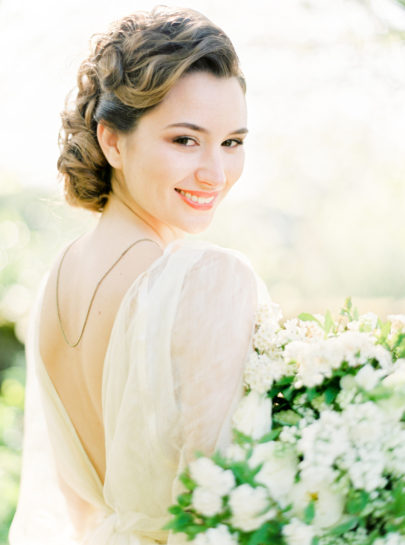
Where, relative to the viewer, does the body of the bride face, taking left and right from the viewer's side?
facing away from the viewer and to the right of the viewer
